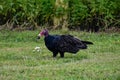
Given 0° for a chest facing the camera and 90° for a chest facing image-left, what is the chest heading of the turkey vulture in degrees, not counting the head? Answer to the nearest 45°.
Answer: approximately 90°
